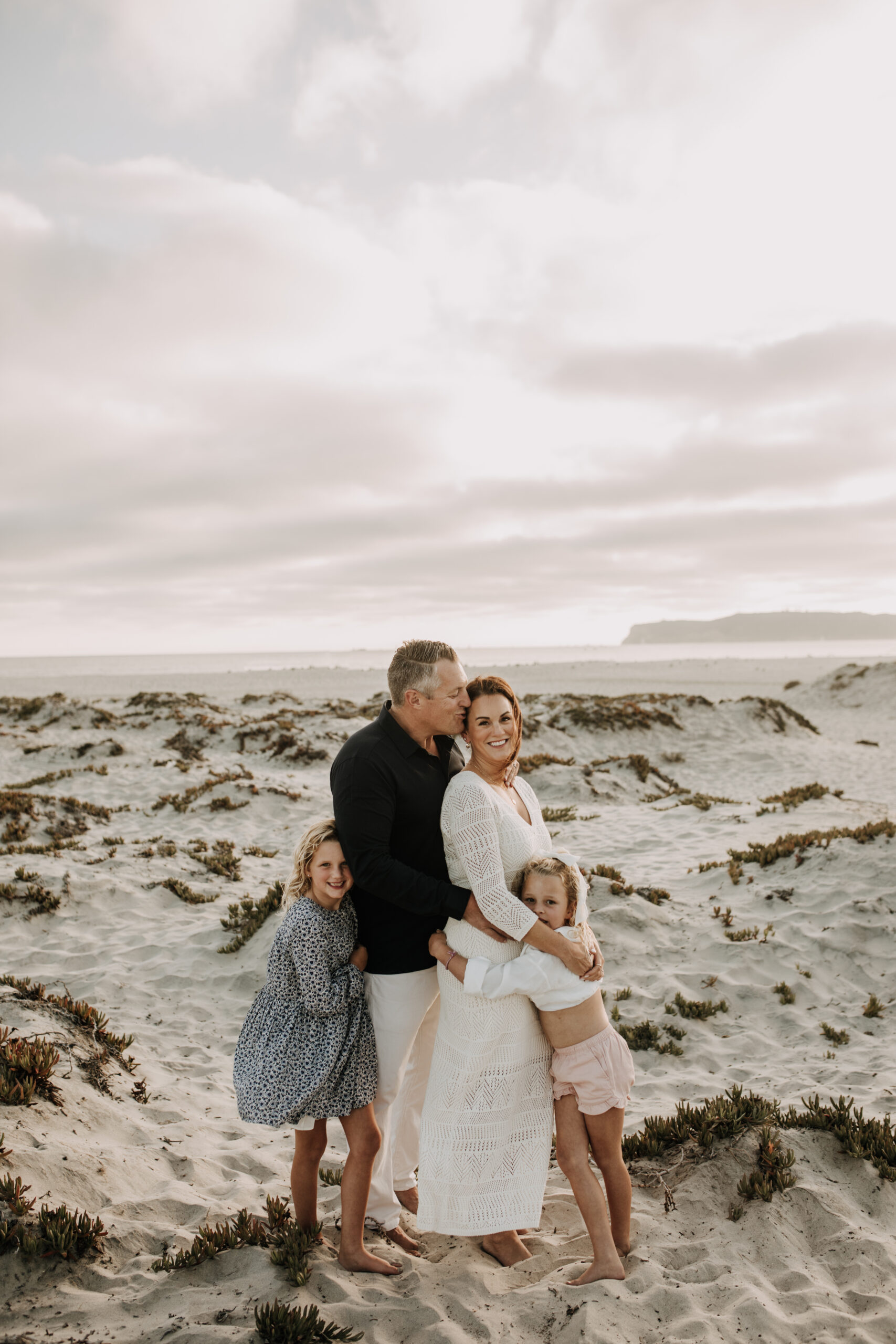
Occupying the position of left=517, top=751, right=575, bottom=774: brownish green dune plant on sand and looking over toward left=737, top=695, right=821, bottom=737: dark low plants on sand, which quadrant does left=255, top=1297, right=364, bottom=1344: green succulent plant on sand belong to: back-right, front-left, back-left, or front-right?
back-right

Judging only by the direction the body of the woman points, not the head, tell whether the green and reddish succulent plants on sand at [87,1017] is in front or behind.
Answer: behind

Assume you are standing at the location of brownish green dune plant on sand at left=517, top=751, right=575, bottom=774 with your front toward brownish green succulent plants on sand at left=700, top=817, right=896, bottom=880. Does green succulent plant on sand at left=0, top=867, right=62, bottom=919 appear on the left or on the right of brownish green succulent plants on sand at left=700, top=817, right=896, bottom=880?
right

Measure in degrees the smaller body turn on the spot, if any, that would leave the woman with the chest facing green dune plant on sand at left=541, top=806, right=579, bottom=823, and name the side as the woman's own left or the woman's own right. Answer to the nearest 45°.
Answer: approximately 135° to the woman's own left

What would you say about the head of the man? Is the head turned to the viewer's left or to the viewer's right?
to the viewer's right

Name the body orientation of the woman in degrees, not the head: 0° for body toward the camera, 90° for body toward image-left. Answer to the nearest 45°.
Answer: approximately 315°

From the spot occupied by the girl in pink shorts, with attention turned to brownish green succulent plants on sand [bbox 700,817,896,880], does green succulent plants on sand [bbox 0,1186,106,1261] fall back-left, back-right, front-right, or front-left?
back-left

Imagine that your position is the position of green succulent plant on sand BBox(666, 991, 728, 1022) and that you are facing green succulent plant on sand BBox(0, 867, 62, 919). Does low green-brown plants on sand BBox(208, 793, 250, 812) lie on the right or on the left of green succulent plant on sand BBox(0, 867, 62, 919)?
right

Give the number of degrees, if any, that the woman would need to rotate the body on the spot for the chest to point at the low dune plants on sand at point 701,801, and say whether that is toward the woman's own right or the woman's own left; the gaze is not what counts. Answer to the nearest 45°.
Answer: approximately 135° to the woman's own left

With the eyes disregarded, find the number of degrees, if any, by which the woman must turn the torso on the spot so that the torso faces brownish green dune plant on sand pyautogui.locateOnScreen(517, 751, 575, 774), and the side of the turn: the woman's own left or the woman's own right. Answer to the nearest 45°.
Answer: approximately 135° to the woman's own left
